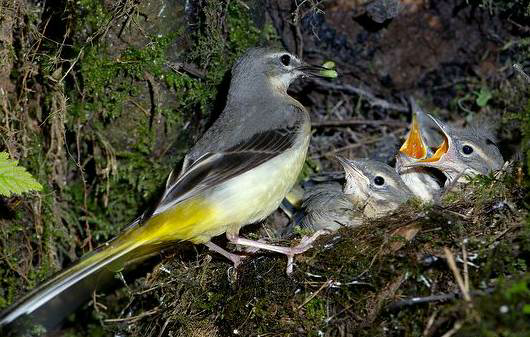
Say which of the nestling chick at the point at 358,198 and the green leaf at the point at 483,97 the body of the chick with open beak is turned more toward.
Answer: the nestling chick

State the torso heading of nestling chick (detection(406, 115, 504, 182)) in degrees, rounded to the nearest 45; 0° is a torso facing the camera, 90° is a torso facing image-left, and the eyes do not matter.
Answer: approximately 90°

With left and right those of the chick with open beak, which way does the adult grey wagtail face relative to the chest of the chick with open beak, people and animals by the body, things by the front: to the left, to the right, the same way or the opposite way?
the opposite way

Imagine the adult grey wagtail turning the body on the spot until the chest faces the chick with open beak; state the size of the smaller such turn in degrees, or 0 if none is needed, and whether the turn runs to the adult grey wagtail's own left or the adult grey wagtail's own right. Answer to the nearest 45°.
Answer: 0° — it already faces it

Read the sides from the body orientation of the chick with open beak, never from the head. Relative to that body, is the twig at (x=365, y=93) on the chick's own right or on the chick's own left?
on the chick's own right

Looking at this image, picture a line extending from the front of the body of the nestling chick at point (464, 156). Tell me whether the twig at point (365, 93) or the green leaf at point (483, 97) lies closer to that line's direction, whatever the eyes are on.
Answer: the twig

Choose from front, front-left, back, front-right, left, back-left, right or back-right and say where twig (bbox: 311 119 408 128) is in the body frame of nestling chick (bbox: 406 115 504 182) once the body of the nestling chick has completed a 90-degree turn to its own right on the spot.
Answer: front-left

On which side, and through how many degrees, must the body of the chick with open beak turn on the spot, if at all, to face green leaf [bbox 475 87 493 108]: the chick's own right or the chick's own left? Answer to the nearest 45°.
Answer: approximately 180°

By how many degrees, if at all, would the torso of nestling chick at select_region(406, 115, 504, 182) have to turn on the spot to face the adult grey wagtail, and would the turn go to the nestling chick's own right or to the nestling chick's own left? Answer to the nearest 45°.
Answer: approximately 45° to the nestling chick's own left

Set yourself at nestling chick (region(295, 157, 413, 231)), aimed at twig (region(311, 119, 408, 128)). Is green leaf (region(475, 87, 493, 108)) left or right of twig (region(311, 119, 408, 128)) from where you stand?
right

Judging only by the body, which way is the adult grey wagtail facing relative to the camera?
to the viewer's right

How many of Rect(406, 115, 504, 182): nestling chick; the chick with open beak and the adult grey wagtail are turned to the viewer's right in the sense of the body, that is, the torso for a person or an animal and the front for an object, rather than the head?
1

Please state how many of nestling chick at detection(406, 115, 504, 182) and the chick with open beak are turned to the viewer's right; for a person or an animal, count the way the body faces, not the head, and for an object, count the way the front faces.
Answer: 0

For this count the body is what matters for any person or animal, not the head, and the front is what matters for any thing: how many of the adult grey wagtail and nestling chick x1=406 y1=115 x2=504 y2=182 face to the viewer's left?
1

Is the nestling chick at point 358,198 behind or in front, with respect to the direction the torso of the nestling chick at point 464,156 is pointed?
in front

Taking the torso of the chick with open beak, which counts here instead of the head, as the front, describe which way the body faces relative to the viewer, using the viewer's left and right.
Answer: facing the viewer and to the left of the viewer
